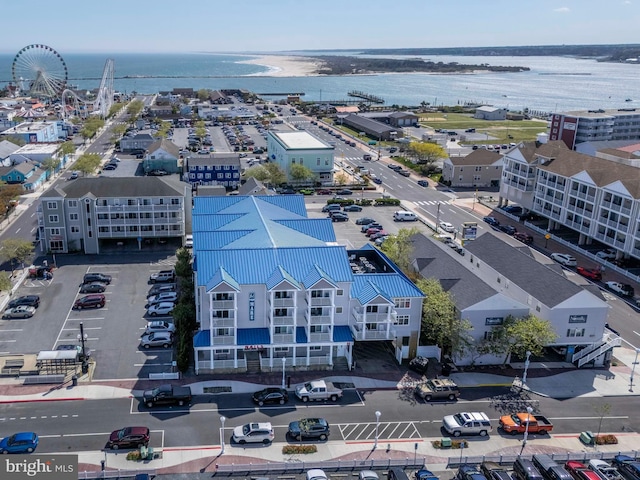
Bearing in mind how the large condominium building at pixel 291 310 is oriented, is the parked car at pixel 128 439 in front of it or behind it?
in front

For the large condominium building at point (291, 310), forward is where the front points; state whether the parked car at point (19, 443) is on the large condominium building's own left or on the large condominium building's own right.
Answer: on the large condominium building's own right

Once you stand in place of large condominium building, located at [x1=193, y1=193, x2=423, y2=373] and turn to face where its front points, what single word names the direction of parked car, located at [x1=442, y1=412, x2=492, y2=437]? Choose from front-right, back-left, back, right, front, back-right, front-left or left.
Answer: front-left

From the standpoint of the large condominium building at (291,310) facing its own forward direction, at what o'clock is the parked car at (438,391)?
The parked car is roughly at 10 o'clock from the large condominium building.

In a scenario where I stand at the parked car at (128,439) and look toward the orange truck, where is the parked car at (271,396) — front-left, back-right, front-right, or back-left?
front-left

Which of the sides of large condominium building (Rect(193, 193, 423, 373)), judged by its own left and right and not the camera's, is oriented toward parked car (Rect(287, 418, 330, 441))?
front

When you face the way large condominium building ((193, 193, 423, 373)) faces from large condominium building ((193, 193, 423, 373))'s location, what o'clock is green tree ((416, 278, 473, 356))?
The green tree is roughly at 9 o'clock from the large condominium building.

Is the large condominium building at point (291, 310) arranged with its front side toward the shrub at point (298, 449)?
yes

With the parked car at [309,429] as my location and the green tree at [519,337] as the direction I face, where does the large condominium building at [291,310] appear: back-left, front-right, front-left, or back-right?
front-left

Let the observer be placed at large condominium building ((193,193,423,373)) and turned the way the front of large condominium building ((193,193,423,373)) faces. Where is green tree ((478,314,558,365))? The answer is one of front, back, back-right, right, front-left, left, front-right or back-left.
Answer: left

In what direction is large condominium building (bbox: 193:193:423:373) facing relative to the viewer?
toward the camera

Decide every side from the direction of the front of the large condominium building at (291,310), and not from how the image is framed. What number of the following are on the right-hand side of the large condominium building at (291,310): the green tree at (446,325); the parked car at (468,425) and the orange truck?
0

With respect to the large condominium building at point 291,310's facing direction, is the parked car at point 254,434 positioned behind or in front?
in front

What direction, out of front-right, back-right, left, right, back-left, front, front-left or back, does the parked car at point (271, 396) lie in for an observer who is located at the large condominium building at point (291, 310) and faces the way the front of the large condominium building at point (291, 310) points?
front
